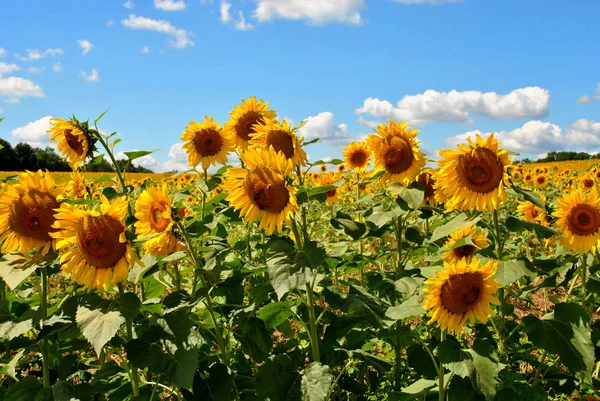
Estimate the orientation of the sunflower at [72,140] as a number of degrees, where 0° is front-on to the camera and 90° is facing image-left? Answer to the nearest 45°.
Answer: approximately 45°

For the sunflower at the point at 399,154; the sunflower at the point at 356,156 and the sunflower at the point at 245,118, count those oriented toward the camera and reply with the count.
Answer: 3

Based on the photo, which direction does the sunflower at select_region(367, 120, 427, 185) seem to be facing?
toward the camera

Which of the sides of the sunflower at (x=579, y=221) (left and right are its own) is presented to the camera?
front

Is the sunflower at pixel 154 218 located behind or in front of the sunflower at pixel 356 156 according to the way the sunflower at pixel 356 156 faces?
in front

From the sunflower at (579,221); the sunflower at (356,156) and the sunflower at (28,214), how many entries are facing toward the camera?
3

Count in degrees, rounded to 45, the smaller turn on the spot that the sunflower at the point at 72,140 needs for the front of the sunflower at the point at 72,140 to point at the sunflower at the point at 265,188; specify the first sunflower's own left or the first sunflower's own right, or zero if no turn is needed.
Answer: approximately 90° to the first sunflower's own left

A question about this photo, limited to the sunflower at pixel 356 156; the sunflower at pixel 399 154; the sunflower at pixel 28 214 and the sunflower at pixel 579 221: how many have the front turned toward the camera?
4

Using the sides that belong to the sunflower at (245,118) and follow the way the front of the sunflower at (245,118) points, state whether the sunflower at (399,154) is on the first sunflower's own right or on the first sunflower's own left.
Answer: on the first sunflower's own left

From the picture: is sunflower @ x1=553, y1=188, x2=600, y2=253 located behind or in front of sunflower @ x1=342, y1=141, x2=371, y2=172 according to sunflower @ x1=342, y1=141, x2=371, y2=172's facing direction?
in front

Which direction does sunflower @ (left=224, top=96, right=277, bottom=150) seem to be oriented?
toward the camera
